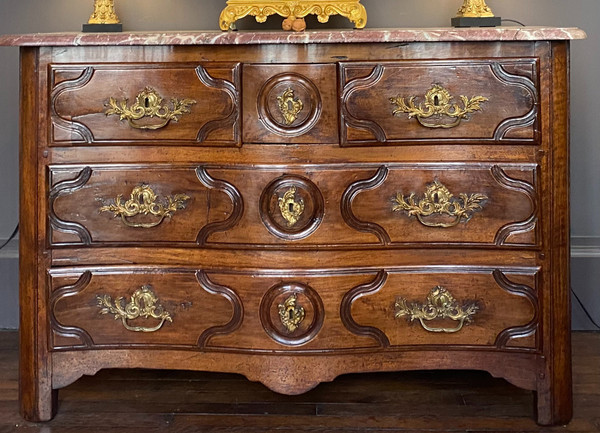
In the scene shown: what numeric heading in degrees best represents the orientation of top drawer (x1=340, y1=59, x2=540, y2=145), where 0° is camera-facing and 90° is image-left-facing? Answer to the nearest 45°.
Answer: approximately 0°

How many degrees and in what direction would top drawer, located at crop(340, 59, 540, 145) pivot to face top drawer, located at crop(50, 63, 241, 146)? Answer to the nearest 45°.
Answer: approximately 90° to its right

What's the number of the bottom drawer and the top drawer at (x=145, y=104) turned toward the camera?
2

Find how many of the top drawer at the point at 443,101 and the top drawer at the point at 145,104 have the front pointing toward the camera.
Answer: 2
